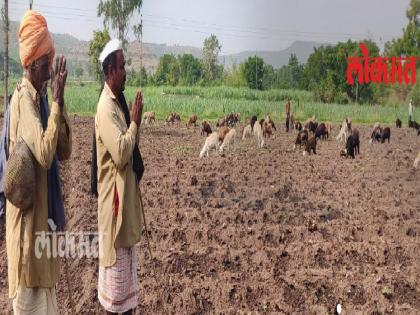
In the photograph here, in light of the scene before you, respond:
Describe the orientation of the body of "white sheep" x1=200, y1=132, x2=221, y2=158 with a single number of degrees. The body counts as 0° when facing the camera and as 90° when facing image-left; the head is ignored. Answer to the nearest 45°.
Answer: approximately 45°

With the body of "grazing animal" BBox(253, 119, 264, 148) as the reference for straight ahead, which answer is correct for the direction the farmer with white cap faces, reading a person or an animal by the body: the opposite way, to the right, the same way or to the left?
to the left

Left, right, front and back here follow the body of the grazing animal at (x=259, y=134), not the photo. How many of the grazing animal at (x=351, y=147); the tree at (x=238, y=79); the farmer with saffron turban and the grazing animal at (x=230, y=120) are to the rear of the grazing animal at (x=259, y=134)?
2

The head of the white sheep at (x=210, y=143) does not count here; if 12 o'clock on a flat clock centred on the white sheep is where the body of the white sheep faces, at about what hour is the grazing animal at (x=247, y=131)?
The grazing animal is roughly at 5 o'clock from the white sheep.

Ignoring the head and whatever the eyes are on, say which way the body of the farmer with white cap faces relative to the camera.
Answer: to the viewer's right

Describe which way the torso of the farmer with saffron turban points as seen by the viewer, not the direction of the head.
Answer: to the viewer's right

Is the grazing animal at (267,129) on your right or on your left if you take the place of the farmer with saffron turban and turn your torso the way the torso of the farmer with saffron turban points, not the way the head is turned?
on your left

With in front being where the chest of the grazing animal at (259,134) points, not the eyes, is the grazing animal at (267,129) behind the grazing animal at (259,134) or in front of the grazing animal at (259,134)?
behind
